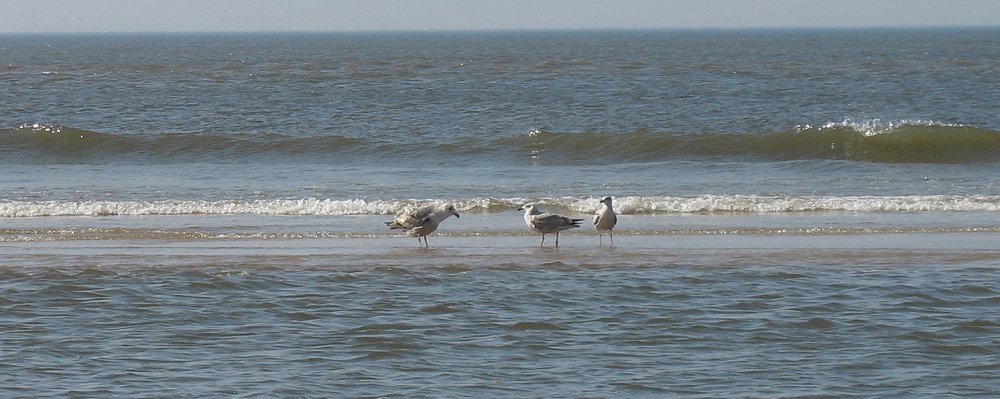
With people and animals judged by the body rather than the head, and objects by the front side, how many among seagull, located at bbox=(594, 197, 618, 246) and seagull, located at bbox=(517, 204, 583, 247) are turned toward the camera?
1

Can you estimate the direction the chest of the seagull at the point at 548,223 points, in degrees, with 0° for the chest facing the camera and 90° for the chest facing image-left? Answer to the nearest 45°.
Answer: approximately 90°

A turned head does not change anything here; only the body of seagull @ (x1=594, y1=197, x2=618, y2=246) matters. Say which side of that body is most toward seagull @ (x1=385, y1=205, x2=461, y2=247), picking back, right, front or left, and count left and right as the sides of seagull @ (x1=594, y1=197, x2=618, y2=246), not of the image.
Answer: right

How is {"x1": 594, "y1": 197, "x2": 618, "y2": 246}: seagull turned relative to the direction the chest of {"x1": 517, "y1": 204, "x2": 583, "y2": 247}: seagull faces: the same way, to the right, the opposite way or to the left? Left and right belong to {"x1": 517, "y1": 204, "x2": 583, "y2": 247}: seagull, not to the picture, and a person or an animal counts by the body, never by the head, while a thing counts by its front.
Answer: to the left

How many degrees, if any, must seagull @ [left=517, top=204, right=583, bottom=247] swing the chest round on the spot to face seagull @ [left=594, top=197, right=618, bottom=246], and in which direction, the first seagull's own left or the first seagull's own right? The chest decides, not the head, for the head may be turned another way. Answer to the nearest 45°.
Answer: approximately 180°

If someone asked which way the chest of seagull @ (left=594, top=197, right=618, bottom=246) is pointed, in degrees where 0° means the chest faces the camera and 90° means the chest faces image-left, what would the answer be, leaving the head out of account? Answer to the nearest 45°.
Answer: approximately 0°

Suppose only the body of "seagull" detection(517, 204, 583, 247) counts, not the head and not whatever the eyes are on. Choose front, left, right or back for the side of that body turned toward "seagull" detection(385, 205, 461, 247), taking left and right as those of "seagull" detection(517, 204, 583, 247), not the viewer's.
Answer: front
